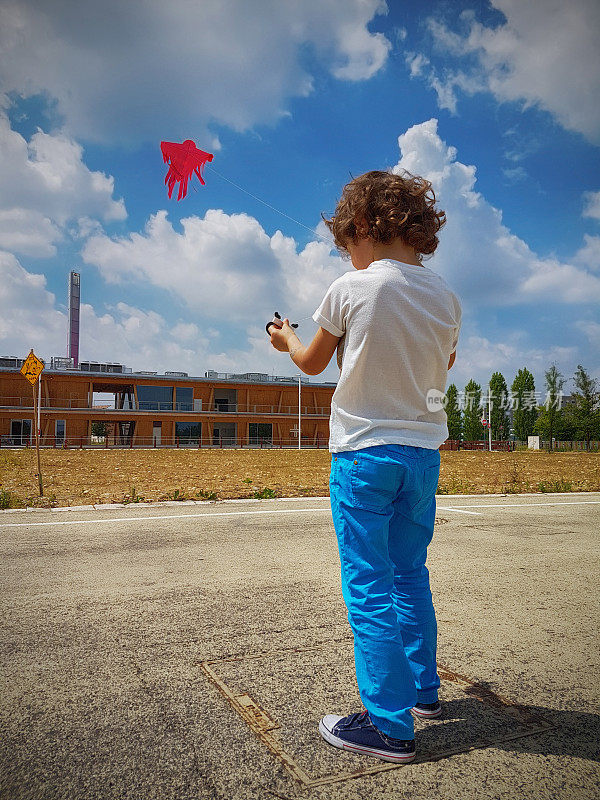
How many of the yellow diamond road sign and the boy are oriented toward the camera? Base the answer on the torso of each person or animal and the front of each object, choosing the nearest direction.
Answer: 1

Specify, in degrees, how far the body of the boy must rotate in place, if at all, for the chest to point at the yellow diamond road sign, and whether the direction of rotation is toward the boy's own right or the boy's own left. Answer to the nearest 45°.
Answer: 0° — they already face it

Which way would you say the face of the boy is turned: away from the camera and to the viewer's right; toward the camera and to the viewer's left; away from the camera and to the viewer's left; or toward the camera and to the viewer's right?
away from the camera and to the viewer's left

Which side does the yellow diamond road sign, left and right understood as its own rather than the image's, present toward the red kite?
left

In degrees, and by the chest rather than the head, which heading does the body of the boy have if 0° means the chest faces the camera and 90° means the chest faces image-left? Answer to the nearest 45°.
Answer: approximately 135°

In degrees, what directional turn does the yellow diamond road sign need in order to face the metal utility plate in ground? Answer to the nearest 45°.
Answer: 0° — it already faces it

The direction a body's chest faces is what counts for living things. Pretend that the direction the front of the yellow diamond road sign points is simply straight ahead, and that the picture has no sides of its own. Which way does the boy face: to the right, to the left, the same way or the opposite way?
the opposite way

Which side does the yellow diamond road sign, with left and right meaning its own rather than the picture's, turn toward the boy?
front
